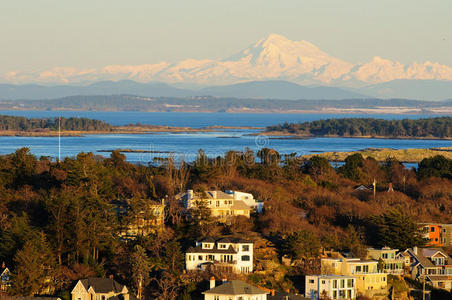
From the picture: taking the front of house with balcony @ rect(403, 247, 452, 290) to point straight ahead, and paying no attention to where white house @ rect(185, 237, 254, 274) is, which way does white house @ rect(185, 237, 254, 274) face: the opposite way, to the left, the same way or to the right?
the same way

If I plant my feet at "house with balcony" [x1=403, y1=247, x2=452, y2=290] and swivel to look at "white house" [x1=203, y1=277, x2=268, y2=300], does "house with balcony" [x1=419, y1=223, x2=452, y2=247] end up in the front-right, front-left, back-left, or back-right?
back-right

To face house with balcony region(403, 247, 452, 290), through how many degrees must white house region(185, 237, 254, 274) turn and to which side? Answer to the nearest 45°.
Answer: approximately 90° to its left

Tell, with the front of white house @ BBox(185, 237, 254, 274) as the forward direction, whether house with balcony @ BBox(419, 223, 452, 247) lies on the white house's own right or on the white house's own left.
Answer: on the white house's own left

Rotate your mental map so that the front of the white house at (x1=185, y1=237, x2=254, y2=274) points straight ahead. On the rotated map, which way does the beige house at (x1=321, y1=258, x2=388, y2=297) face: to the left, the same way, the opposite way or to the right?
the same way

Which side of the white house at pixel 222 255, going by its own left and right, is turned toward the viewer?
front

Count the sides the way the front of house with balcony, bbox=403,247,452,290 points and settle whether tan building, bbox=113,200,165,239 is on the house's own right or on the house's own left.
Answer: on the house's own right

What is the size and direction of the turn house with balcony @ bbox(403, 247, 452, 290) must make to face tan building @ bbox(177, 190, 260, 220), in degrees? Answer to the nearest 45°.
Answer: approximately 90° to its right

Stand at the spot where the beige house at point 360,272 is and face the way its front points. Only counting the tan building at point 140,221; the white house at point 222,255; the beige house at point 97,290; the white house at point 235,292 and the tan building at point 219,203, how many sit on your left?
0

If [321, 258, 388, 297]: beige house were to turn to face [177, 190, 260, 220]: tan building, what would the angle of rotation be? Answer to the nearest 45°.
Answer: approximately 135° to its right

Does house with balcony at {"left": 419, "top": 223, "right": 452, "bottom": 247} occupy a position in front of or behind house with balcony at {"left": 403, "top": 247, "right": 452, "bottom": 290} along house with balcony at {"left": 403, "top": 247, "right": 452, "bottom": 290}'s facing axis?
behind

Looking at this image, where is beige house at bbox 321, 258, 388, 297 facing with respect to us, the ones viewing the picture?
facing the viewer

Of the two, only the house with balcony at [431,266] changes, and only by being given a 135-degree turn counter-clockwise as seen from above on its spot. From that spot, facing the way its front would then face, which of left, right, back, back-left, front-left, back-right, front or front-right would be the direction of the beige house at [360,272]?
back

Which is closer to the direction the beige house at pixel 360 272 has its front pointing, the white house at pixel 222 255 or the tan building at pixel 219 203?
the white house

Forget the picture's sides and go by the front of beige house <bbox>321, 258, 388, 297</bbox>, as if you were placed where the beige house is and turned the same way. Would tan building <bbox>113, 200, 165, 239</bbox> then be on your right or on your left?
on your right

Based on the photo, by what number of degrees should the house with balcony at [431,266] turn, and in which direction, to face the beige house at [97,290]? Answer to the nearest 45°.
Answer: approximately 45° to its right

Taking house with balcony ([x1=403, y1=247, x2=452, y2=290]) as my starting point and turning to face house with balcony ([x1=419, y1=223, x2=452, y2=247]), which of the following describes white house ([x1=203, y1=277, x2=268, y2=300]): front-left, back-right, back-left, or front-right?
back-left

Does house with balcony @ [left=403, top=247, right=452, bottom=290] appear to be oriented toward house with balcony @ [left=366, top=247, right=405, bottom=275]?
no
